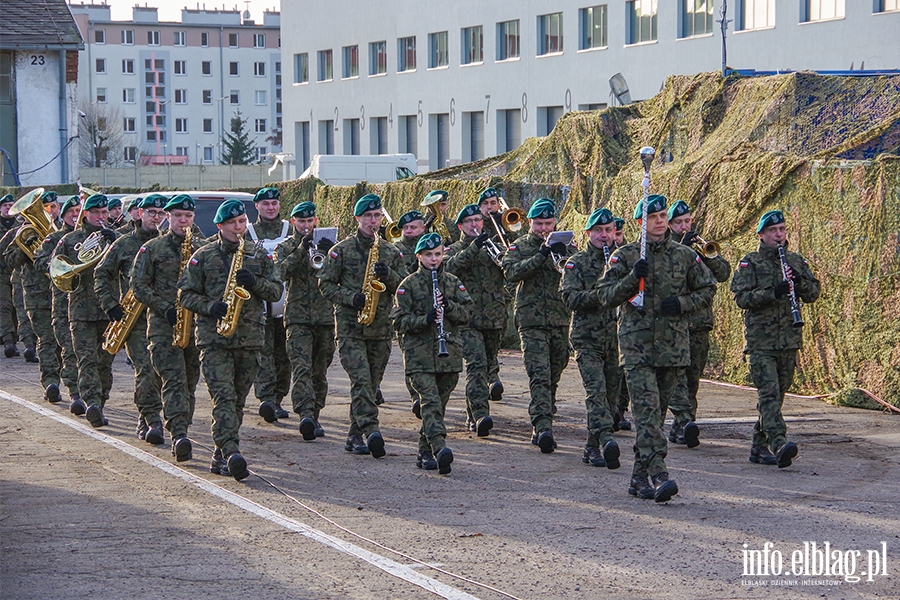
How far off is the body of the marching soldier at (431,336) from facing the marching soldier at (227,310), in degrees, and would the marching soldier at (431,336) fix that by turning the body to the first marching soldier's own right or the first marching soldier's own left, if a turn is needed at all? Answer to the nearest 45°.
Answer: approximately 90° to the first marching soldier's own right

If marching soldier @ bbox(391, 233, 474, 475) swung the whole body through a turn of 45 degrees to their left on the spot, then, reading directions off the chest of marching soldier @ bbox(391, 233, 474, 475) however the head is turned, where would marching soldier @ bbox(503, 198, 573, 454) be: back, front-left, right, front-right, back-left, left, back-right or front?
left

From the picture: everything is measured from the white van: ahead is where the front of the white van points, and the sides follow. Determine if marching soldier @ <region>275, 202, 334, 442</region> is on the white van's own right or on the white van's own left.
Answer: on the white van's own right

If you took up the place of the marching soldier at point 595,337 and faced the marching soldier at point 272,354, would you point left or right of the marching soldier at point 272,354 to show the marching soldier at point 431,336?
left

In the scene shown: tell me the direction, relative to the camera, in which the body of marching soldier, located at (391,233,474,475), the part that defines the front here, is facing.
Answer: toward the camera

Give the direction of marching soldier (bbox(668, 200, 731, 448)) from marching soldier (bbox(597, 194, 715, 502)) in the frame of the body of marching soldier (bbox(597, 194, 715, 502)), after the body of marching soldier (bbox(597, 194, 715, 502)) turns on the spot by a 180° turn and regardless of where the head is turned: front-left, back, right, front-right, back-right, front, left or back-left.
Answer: front

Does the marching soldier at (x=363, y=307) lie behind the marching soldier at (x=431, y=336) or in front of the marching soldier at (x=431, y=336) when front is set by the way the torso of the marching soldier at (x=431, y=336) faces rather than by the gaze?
behind

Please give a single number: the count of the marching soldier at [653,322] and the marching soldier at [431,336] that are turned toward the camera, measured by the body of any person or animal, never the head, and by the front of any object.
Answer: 2

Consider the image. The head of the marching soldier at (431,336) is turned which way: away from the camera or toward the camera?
toward the camera

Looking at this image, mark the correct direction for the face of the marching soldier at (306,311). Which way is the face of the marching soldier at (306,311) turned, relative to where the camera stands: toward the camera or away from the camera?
toward the camera

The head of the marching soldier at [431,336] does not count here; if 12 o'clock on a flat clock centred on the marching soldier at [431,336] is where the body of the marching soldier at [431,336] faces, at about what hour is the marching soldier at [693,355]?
the marching soldier at [693,355] is roughly at 8 o'clock from the marching soldier at [431,336].

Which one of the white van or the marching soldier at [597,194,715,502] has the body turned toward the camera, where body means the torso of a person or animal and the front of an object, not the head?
the marching soldier
